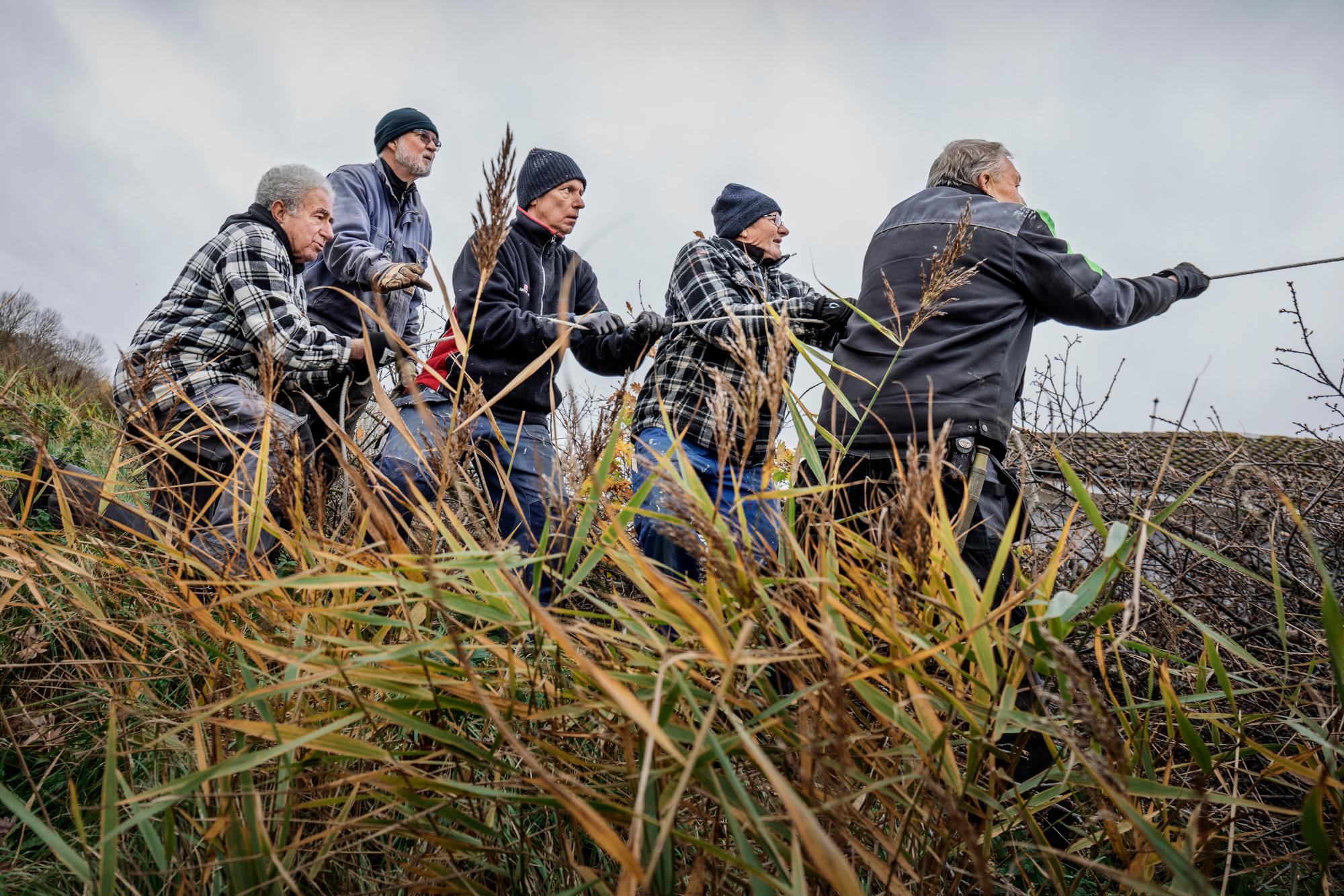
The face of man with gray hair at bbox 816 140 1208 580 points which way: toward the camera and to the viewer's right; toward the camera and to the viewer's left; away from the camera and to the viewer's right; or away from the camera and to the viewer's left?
away from the camera and to the viewer's right

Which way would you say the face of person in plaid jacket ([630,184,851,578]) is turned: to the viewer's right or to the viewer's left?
to the viewer's right

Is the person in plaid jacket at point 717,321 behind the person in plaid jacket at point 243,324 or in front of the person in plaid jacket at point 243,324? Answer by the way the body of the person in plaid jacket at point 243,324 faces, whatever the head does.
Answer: in front

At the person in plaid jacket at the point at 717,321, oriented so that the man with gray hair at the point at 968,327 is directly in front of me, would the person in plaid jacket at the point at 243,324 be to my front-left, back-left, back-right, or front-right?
back-right

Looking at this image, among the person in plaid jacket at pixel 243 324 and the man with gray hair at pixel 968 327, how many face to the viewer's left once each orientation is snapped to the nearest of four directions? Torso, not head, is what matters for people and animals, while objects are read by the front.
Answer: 0

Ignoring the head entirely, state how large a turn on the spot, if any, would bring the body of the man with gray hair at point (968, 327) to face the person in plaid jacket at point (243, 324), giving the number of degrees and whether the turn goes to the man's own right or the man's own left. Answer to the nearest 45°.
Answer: approximately 135° to the man's own left

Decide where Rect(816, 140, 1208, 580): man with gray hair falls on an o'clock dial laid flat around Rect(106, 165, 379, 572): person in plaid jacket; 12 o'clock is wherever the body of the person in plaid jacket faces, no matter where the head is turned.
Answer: The man with gray hair is roughly at 1 o'clock from the person in plaid jacket.

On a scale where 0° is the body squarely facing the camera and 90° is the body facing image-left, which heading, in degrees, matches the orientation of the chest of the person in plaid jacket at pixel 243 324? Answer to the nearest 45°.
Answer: approximately 270°

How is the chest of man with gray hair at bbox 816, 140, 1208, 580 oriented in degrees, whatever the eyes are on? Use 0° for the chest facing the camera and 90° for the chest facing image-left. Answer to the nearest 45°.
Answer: approximately 225°
